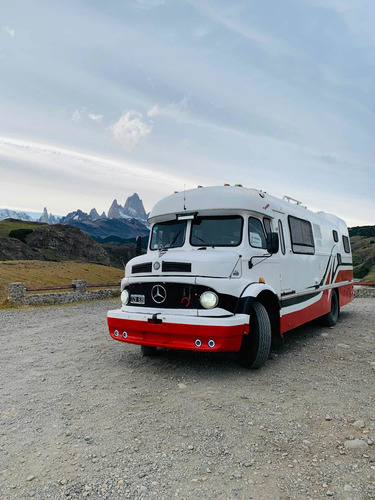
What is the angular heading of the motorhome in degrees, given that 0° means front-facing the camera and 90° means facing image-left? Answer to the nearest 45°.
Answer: approximately 45°

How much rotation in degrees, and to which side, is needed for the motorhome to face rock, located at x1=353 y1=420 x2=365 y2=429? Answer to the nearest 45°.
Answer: approximately 90° to its left

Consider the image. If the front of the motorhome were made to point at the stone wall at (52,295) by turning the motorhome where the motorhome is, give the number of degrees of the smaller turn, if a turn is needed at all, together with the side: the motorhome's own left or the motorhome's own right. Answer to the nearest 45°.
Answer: approximately 90° to the motorhome's own right

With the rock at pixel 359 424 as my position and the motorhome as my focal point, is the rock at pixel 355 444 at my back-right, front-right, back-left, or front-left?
back-left

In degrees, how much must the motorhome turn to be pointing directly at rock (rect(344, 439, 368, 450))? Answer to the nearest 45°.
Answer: approximately 90° to its left

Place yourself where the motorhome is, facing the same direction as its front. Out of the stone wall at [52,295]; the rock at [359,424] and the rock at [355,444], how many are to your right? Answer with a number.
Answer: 1
